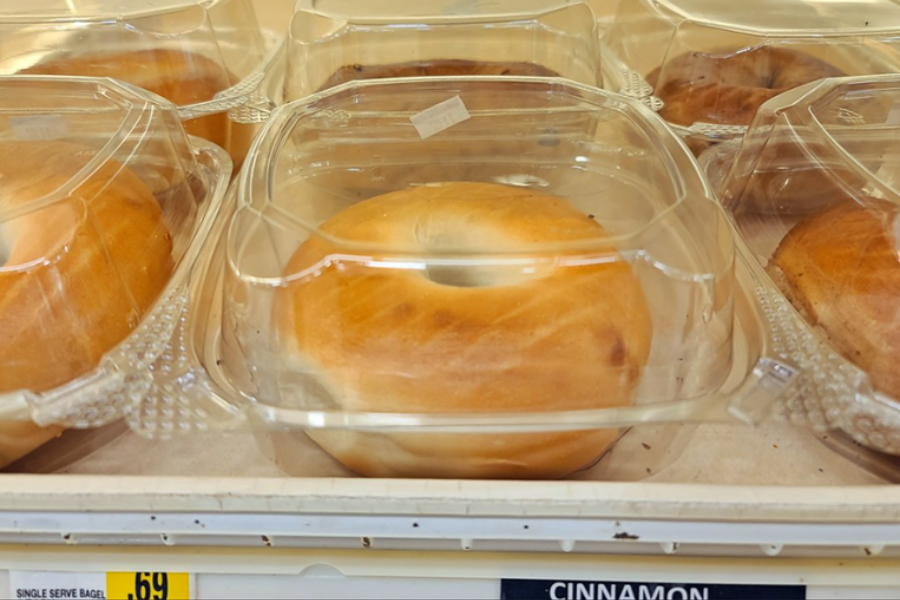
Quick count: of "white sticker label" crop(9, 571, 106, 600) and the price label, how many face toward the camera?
2

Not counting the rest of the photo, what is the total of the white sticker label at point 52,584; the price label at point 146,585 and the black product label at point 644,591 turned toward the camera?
3

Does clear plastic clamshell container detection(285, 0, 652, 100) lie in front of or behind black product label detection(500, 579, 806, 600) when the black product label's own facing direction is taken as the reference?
behind

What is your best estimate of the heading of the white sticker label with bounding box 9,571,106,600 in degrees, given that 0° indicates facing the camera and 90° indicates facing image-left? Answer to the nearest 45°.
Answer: approximately 0°

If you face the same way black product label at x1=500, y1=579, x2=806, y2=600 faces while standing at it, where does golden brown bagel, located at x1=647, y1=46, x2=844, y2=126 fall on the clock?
The golden brown bagel is roughly at 6 o'clock from the black product label.

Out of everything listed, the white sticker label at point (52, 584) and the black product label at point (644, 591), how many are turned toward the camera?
2

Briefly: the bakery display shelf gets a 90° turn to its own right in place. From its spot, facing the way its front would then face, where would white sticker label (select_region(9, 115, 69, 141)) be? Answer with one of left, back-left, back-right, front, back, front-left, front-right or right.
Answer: front-right

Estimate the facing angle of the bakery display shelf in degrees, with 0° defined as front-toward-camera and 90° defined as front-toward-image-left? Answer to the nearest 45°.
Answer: approximately 0°
